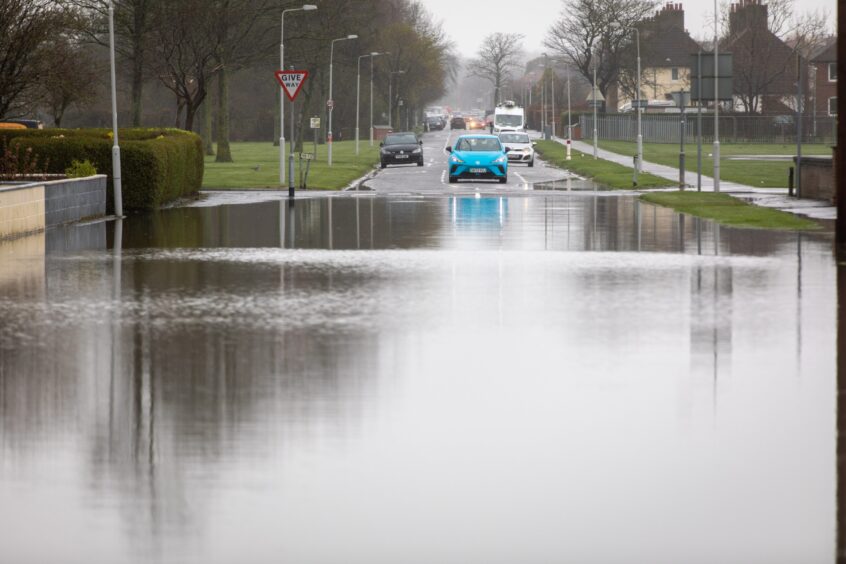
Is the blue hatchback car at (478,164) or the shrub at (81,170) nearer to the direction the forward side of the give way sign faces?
the shrub

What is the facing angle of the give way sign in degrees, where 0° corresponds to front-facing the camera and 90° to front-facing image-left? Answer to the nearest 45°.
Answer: approximately 0°

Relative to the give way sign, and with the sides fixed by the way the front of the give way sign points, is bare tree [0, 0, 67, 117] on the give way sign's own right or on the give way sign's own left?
on the give way sign's own right

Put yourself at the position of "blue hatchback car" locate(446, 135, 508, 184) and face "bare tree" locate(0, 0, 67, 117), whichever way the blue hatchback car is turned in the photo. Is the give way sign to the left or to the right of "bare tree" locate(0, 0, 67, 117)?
left

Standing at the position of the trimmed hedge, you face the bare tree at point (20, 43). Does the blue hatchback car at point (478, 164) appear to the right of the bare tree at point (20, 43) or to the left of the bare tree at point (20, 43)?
right

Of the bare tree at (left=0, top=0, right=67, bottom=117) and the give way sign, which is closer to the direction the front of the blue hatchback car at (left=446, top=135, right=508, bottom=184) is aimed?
the give way sign

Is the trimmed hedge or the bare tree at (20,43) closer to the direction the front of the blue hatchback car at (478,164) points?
the trimmed hedge

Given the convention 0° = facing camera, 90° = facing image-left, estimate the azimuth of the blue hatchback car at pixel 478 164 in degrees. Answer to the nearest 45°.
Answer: approximately 0°

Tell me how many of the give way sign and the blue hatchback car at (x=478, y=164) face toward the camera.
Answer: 2
